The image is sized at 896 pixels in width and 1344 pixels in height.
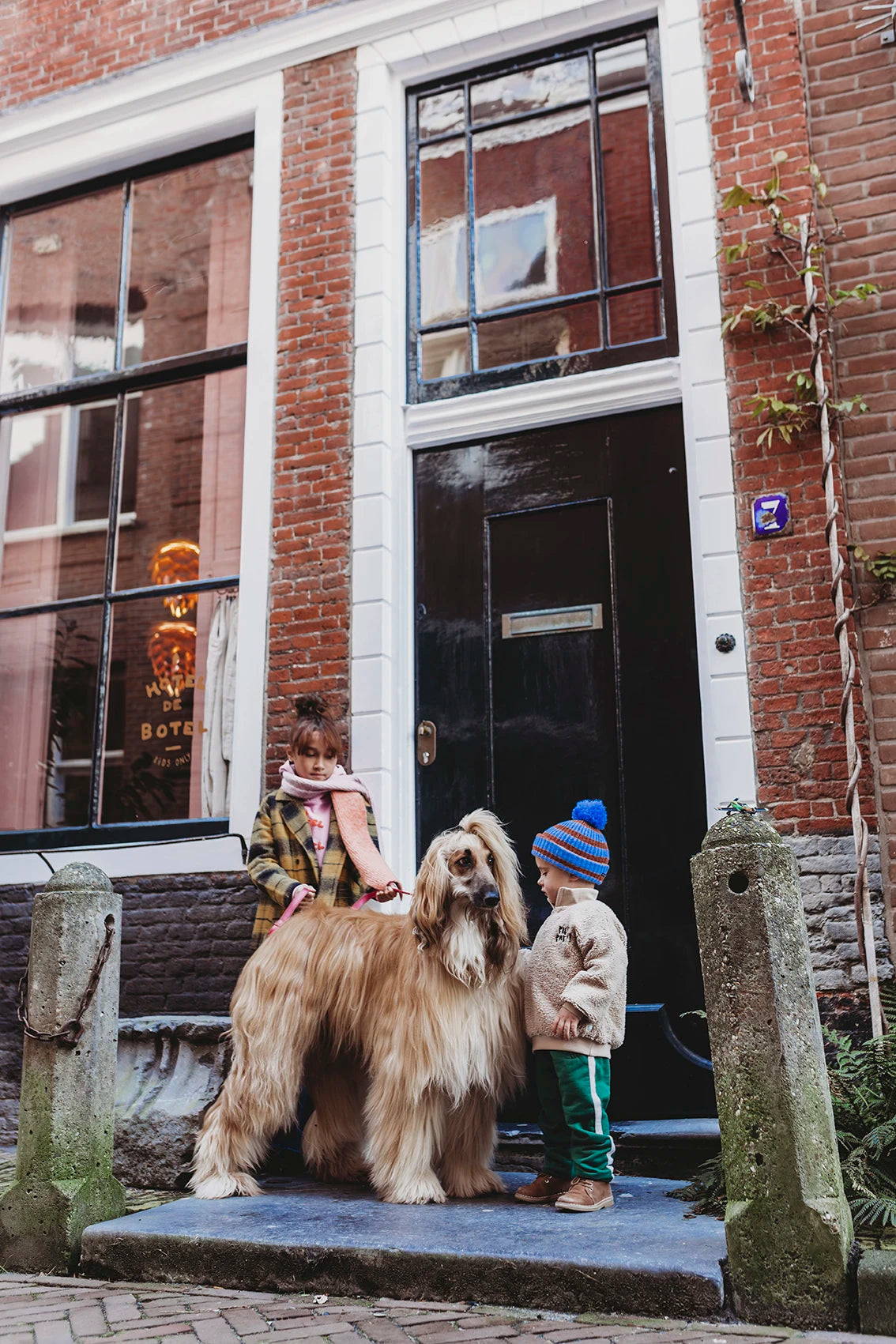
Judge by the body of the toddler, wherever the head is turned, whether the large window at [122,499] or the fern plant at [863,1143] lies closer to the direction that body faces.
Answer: the large window

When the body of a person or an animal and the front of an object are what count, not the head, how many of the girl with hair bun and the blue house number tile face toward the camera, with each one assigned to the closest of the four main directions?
2

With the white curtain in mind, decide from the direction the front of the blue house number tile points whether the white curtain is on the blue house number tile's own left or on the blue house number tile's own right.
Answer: on the blue house number tile's own right

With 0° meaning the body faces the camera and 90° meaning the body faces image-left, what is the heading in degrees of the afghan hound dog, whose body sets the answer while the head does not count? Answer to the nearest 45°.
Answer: approximately 315°

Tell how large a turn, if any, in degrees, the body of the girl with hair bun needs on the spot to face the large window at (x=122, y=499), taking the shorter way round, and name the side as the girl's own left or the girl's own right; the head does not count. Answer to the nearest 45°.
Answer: approximately 135° to the girl's own right

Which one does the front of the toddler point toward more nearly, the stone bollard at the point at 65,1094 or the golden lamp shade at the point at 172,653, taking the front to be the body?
the stone bollard

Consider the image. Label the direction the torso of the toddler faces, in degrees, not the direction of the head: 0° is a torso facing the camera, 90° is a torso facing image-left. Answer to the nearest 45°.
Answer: approximately 45°

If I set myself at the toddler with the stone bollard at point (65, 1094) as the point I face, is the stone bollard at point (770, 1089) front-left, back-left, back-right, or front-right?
back-left

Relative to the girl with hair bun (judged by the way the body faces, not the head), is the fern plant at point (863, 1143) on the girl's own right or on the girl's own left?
on the girl's own left

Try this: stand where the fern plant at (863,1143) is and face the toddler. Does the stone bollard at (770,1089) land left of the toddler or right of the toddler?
left

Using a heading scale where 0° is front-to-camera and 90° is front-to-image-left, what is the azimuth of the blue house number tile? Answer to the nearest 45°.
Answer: approximately 0°

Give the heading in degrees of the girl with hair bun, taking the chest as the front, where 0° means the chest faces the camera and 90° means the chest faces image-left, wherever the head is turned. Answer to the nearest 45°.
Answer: approximately 0°

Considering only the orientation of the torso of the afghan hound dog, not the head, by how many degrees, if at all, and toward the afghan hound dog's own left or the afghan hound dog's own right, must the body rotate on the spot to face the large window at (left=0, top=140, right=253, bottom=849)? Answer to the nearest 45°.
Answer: approximately 180°
